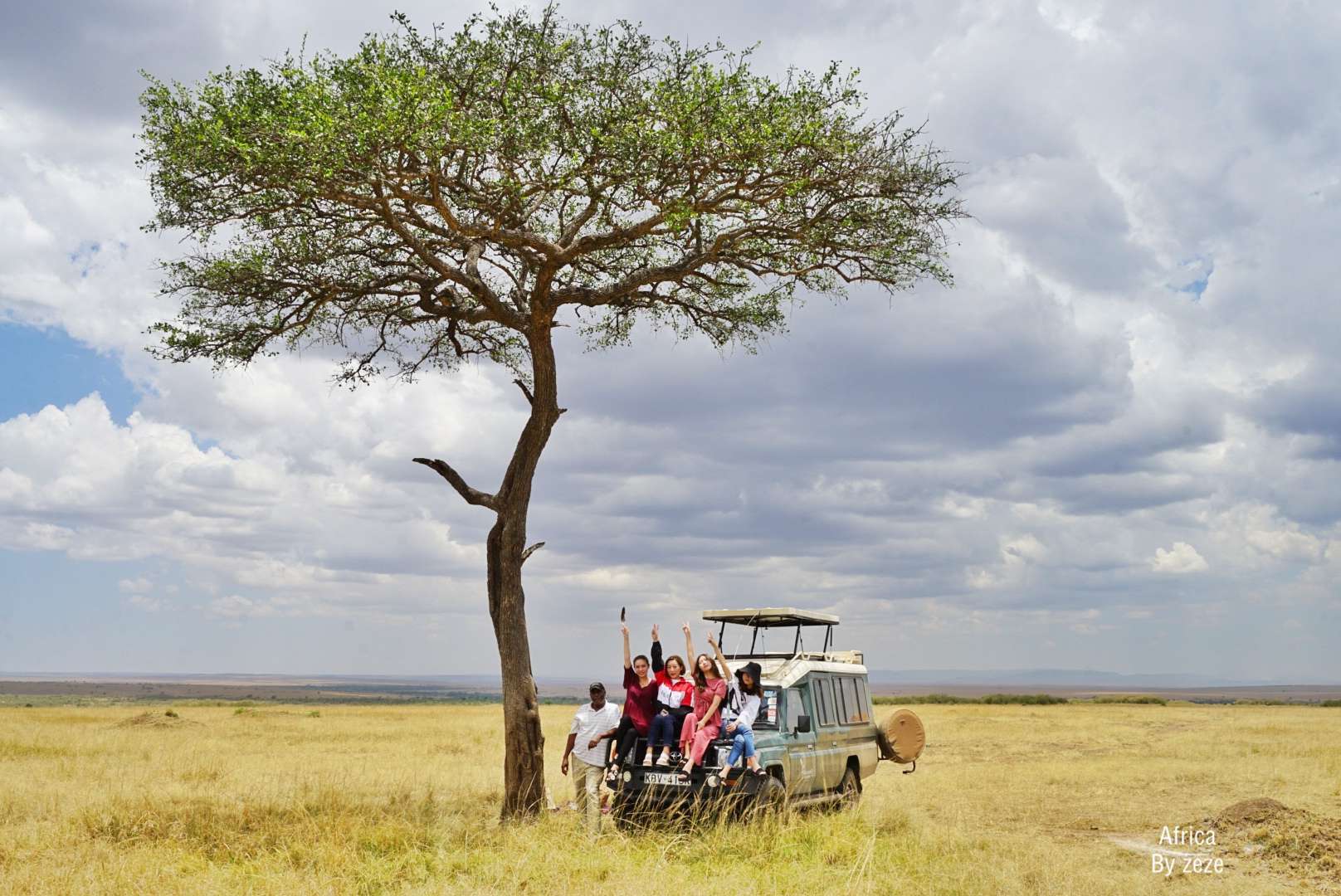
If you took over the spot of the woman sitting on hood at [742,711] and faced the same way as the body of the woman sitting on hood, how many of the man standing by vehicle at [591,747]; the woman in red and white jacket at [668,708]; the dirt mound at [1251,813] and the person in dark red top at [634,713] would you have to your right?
3

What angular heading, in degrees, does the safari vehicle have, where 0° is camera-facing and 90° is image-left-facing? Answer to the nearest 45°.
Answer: approximately 45°

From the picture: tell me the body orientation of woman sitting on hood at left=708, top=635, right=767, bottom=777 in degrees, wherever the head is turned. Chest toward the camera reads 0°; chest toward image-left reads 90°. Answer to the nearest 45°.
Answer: approximately 0°

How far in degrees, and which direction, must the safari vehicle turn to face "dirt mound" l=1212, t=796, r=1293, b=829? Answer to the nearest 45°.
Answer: approximately 135° to its left

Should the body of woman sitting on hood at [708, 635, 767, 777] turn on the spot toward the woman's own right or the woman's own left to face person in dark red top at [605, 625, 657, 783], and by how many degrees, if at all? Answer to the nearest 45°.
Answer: approximately 90° to the woman's own right

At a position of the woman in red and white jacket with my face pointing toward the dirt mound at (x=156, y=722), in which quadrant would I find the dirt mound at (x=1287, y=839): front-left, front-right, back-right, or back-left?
back-right

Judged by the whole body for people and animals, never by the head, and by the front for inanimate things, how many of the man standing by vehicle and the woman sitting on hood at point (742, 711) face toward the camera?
2

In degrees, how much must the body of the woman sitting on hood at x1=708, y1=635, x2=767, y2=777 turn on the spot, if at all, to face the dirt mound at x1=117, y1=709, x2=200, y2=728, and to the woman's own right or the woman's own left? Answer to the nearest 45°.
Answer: approximately 135° to the woman's own right

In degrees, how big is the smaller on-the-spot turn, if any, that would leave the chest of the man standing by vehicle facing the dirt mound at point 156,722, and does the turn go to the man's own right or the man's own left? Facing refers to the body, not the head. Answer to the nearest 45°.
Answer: approximately 135° to the man's own right
